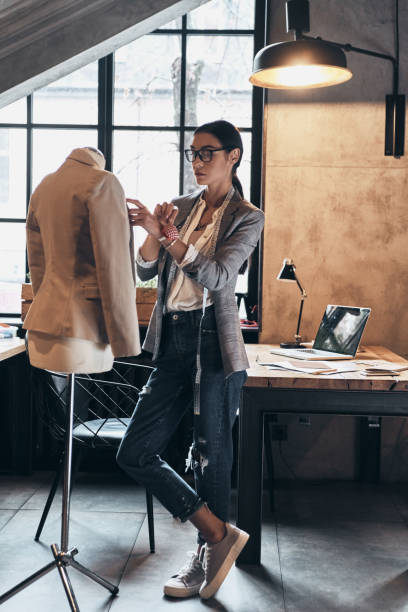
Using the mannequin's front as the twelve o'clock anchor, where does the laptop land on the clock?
The laptop is roughly at 12 o'clock from the mannequin.

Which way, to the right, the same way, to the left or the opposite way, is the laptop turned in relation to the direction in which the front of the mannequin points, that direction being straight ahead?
the opposite way

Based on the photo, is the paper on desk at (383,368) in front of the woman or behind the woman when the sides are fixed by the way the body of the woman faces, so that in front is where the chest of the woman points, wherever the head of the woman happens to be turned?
behind

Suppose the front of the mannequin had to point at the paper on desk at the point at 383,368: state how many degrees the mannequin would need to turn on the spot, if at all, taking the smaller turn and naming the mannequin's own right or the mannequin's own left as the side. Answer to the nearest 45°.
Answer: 0° — it already faces it

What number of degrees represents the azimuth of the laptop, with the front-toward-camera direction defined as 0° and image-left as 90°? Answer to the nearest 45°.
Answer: approximately 45°

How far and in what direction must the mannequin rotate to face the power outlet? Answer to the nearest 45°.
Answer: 0° — it already faces it

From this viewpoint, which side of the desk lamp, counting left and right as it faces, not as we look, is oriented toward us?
left

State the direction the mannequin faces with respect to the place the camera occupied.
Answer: facing away from the viewer and to the right of the viewer

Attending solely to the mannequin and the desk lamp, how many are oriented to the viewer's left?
1

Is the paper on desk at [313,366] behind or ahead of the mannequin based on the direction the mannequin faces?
ahead
